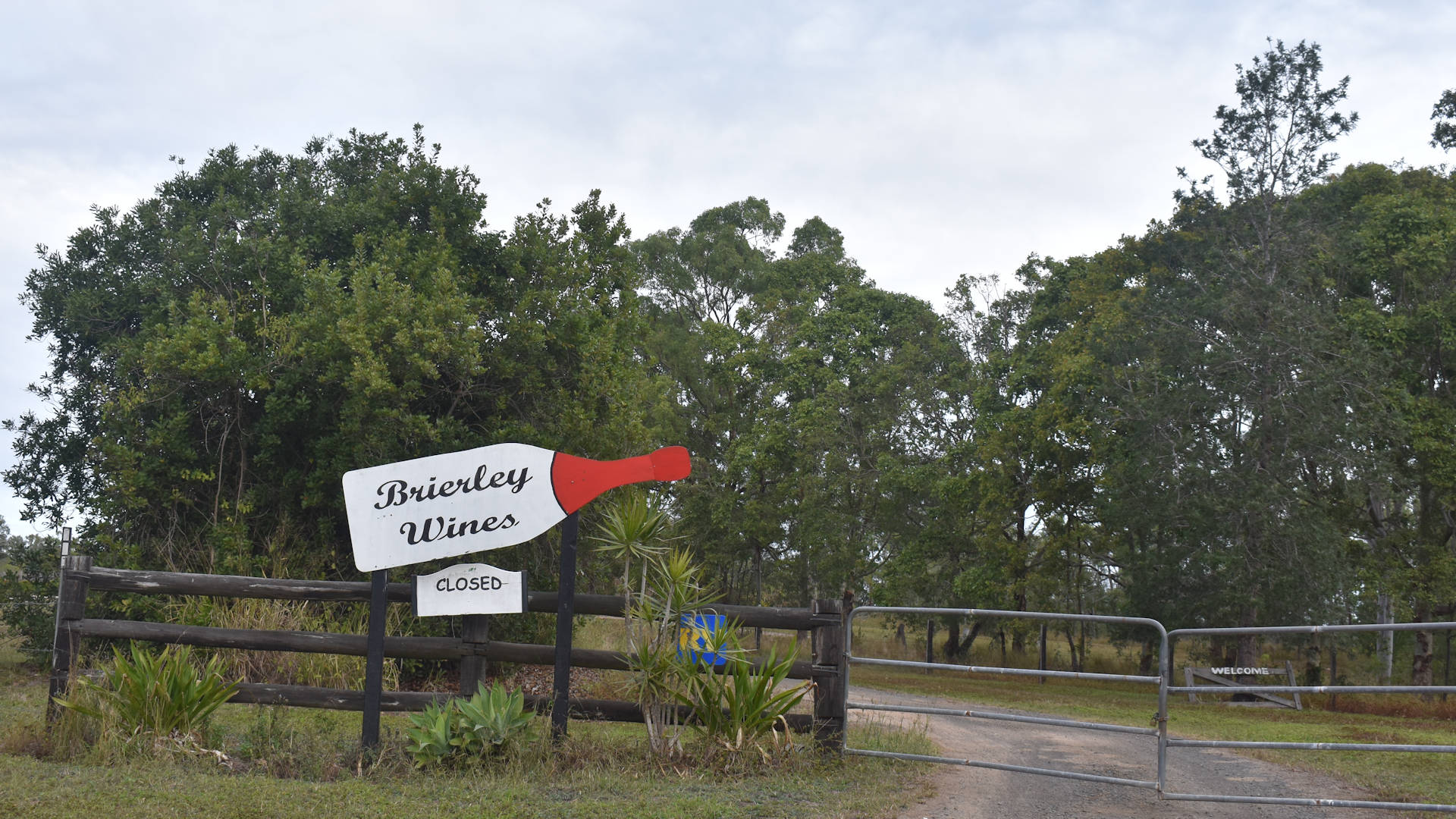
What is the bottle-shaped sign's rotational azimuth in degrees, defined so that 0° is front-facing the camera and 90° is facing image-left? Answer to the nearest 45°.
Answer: approximately 0°

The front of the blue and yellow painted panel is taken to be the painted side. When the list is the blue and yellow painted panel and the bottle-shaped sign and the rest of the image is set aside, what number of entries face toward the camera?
2

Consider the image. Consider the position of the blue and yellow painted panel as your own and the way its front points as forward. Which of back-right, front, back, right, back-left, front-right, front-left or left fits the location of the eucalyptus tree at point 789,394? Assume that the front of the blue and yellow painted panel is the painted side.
back

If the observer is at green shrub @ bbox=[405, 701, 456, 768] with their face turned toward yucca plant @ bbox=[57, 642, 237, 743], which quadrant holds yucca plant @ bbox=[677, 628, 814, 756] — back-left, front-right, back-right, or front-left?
back-right

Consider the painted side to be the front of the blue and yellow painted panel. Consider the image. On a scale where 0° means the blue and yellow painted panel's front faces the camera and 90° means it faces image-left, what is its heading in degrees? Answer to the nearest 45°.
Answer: approximately 0°

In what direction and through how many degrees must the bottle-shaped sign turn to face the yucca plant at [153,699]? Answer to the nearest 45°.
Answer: approximately 90° to its right

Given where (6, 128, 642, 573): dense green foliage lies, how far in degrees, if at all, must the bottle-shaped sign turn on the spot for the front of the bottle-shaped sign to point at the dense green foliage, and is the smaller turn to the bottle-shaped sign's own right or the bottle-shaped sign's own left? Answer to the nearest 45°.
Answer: approximately 180°

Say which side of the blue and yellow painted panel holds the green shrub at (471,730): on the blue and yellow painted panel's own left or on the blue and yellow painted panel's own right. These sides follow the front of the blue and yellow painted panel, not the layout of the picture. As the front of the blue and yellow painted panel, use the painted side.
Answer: on the blue and yellow painted panel's own right
